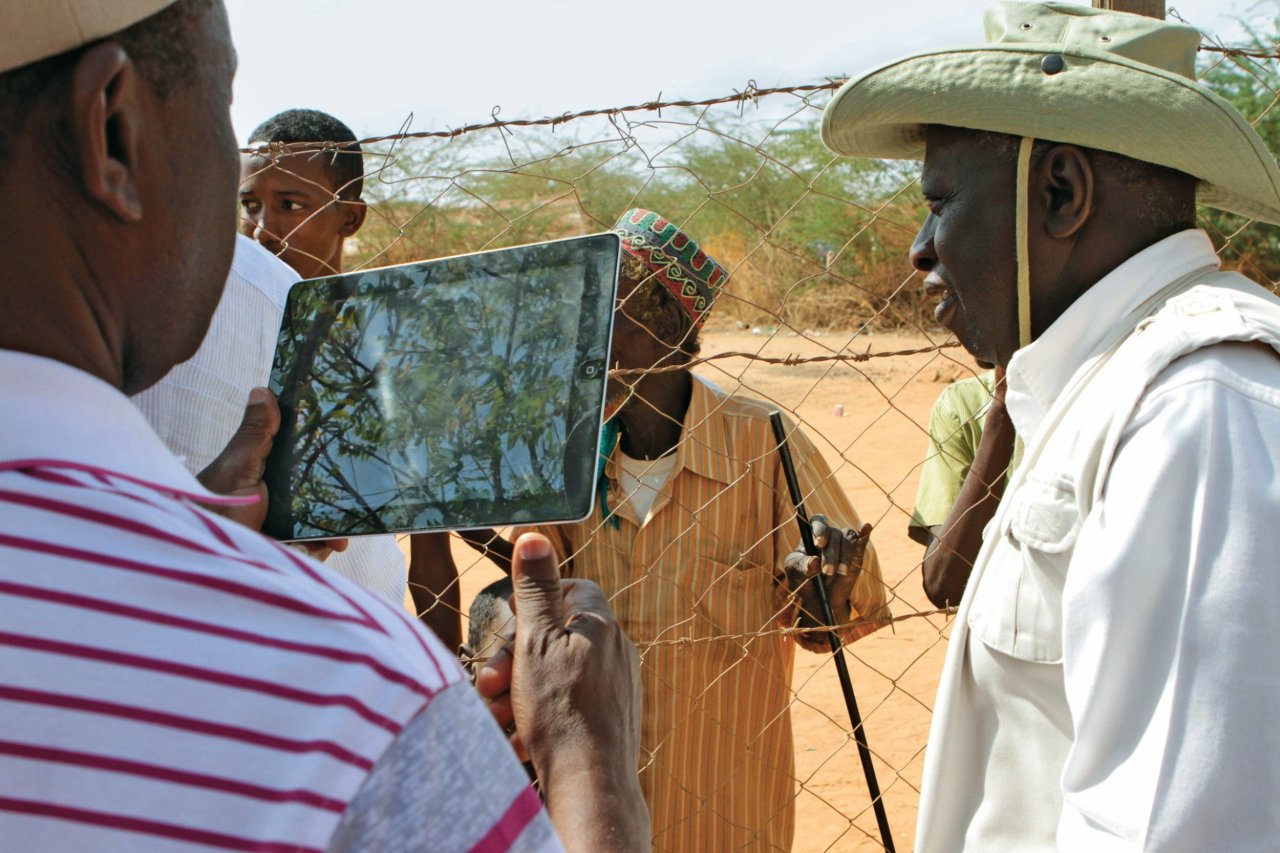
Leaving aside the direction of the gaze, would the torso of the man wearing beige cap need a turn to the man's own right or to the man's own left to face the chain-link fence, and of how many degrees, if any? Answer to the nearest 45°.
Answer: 0° — they already face it

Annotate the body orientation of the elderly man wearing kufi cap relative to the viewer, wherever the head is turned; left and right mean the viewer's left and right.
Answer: facing the viewer and to the left of the viewer

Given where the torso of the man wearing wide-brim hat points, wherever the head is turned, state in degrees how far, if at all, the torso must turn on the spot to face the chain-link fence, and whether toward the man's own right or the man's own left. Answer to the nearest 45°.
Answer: approximately 45° to the man's own right

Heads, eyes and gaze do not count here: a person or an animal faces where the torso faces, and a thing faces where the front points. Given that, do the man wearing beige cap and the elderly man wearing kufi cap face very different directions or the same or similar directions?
very different directions

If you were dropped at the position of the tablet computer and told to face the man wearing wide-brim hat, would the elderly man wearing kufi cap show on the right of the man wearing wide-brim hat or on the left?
left

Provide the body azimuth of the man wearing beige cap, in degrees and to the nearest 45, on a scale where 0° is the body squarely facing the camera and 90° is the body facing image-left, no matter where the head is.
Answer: approximately 225°

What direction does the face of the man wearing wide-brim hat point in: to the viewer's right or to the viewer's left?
to the viewer's left

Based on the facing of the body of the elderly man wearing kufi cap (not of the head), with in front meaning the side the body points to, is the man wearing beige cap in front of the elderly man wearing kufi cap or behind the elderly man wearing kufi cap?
in front

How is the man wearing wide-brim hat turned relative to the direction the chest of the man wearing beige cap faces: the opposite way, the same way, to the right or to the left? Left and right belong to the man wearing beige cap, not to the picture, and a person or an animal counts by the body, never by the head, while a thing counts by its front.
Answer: to the left

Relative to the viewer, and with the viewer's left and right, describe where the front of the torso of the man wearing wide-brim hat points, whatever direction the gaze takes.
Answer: facing to the left of the viewer

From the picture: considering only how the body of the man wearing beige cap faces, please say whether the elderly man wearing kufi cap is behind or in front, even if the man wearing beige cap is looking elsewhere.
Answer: in front

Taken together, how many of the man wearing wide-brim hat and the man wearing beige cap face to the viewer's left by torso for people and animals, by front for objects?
1

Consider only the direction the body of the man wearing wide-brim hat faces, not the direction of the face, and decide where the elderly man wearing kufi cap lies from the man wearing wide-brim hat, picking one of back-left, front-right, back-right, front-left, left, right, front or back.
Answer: front-right

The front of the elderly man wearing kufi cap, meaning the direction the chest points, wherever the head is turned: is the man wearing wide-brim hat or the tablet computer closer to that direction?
the tablet computer

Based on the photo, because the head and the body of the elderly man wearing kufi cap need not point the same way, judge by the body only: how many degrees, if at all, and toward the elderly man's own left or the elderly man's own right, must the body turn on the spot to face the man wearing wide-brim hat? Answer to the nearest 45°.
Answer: approximately 90° to the elderly man's own left
